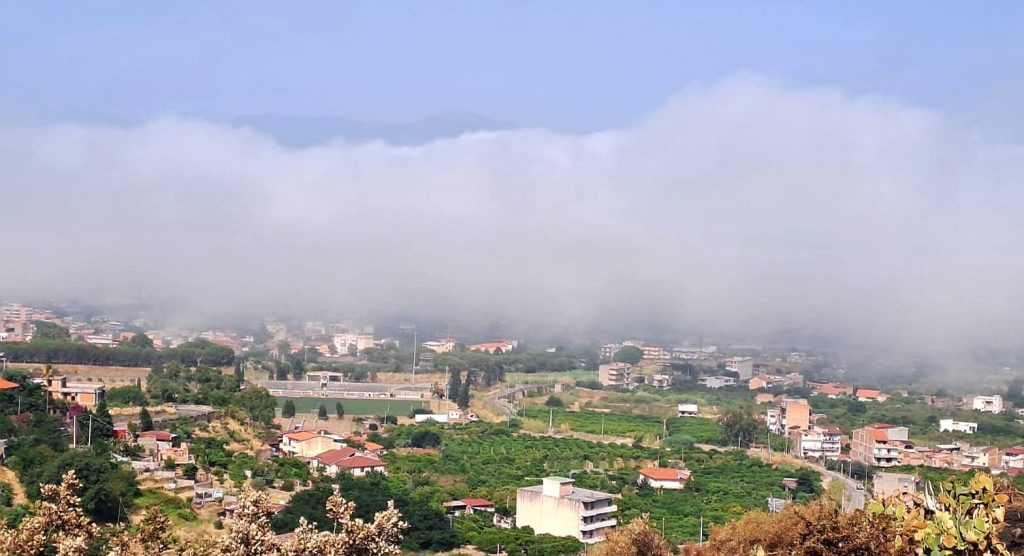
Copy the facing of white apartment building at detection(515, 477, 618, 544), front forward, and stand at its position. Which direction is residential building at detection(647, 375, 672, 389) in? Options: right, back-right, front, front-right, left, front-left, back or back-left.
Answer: back-left

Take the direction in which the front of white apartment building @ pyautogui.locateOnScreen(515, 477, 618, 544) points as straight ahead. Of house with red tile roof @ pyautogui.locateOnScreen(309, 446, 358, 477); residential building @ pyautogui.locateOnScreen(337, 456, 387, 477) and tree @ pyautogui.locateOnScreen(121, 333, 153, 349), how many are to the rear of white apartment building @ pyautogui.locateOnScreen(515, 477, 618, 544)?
3

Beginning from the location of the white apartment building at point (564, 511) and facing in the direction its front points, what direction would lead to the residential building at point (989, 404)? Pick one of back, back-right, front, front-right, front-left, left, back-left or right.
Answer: left

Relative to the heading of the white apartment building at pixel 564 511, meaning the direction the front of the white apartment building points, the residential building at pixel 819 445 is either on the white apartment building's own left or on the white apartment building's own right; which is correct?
on the white apartment building's own left

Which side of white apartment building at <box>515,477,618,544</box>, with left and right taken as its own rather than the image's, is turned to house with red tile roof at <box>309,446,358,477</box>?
back

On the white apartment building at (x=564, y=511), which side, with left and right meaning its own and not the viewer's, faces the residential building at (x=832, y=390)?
left

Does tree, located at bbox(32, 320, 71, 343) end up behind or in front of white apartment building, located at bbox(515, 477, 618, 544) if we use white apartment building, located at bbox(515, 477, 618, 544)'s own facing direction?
behind

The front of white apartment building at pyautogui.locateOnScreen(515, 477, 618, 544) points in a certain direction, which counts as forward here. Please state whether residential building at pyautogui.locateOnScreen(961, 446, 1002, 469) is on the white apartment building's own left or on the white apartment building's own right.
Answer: on the white apartment building's own left

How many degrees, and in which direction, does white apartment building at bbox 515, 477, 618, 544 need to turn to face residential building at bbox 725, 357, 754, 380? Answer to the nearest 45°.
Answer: approximately 135° to its left

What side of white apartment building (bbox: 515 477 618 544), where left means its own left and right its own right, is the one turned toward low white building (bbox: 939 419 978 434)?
left

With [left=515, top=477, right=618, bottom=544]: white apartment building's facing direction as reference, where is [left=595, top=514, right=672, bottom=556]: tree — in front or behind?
in front

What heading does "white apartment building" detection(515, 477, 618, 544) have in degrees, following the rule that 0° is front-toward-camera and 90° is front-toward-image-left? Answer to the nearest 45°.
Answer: approximately 315°

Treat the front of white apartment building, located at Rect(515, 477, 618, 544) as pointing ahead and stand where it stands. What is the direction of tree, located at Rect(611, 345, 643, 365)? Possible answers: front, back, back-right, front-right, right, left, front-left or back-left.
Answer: back-left

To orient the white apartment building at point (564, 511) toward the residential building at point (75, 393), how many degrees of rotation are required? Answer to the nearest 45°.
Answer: approximately 180°

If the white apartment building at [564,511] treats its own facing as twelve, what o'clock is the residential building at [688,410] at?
The residential building is roughly at 8 o'clock from the white apartment building.
